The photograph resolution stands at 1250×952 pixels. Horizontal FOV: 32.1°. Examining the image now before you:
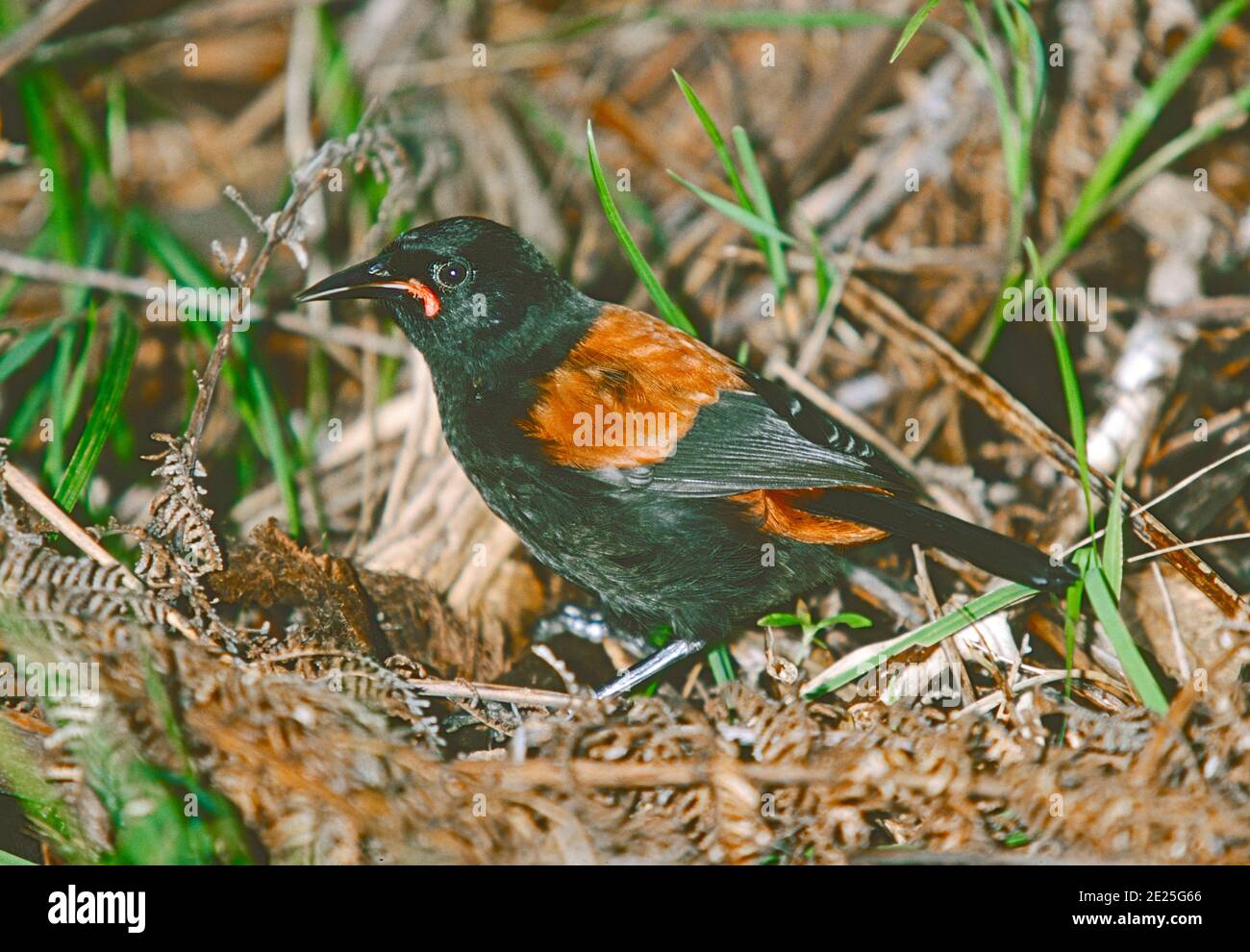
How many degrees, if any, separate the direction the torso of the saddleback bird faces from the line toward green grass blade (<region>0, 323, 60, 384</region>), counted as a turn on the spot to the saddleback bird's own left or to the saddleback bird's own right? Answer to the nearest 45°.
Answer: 0° — it already faces it

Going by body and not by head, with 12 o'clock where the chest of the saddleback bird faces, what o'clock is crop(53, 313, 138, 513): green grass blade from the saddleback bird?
The green grass blade is roughly at 12 o'clock from the saddleback bird.

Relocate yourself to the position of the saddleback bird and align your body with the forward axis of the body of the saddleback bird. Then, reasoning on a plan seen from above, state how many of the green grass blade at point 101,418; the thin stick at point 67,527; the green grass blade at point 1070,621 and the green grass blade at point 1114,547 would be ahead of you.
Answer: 2

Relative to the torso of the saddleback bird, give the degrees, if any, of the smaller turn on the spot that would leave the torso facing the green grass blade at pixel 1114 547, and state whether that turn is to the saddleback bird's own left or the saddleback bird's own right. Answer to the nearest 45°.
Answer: approximately 180°

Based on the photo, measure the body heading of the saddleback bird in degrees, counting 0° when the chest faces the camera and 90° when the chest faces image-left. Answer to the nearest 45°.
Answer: approximately 90°

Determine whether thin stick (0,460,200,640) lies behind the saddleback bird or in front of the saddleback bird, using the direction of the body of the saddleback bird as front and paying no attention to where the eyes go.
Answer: in front

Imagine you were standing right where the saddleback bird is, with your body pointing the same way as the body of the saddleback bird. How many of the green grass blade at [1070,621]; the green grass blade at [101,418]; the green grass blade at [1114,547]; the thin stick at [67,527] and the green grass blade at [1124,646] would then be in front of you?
2
